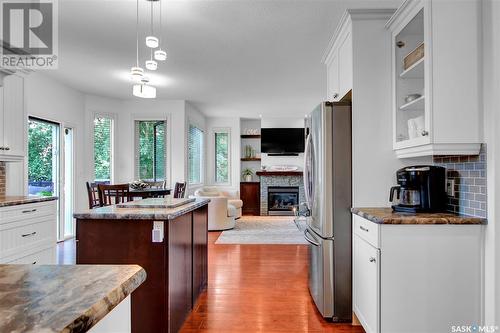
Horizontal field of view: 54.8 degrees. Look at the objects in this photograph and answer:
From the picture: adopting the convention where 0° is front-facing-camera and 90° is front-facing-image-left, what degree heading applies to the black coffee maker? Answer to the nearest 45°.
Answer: approximately 45°

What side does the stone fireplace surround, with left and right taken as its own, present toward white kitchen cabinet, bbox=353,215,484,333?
front

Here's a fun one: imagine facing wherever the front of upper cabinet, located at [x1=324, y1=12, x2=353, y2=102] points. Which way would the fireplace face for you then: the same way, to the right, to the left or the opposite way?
to the left

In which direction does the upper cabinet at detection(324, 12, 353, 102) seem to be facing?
to the viewer's left

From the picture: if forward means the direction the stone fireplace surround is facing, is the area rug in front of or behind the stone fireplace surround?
in front

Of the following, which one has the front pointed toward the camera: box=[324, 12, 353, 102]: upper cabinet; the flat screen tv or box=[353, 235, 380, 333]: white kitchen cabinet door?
the flat screen tv

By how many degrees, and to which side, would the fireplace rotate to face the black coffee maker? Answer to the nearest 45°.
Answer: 0° — it already faces it
